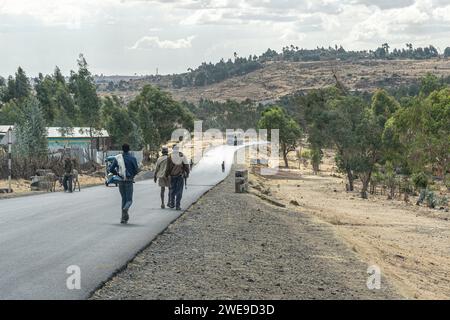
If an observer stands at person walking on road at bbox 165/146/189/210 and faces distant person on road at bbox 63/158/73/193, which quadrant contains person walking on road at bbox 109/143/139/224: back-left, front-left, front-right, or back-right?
back-left

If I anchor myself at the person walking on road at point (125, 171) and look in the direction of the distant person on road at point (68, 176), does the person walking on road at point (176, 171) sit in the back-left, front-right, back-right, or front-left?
front-right

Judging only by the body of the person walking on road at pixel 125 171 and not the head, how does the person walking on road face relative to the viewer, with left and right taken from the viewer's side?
facing away from the viewer

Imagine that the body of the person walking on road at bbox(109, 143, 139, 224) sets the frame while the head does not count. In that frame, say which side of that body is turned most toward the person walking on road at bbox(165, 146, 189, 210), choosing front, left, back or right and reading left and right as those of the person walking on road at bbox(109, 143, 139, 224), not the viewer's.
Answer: front

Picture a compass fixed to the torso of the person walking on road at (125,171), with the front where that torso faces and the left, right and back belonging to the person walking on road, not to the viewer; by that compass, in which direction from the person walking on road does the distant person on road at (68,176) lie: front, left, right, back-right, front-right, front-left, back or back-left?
front
